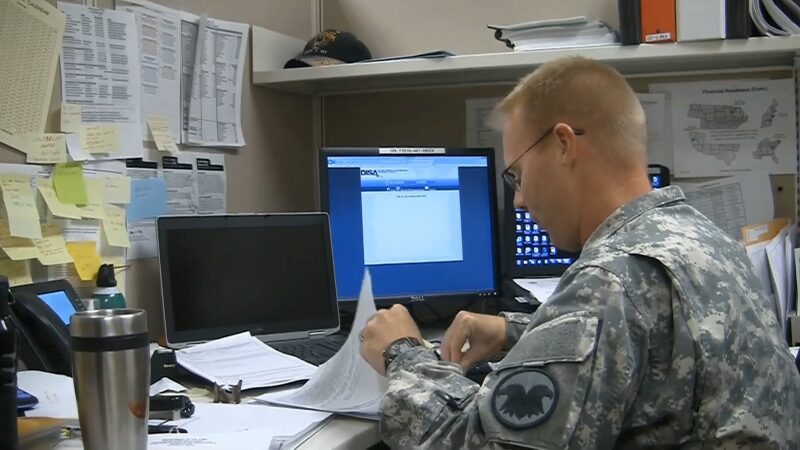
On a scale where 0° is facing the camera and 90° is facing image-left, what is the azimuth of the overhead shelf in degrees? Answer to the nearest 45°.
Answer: approximately 0°

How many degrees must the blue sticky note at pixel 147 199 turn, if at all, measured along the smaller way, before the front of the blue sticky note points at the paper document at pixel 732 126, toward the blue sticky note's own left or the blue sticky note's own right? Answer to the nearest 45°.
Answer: approximately 45° to the blue sticky note's own left

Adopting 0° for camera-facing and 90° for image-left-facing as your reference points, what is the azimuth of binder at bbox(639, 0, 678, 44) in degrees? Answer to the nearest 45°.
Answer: approximately 0°

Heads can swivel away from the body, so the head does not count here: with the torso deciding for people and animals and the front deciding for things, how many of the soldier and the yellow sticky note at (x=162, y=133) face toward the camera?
1

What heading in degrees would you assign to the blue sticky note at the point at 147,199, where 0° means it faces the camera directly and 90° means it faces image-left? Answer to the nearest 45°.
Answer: approximately 315°

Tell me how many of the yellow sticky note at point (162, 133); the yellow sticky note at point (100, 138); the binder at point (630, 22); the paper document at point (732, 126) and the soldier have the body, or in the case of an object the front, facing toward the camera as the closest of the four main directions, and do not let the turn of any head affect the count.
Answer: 4
